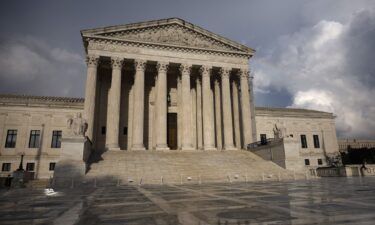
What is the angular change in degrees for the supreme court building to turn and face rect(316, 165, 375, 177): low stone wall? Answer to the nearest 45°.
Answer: approximately 45° to its left

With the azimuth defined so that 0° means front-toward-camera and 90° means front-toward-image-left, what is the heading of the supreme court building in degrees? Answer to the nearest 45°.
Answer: approximately 0°
